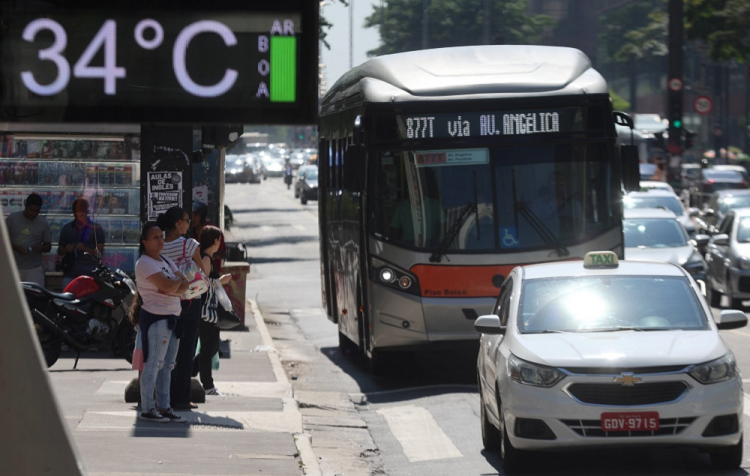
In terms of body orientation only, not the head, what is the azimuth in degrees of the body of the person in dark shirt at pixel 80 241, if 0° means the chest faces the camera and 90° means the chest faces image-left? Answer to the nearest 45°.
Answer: approximately 0°

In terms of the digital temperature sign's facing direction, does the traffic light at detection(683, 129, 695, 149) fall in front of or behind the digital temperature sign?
behind

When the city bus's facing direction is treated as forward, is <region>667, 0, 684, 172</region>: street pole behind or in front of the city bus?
behind

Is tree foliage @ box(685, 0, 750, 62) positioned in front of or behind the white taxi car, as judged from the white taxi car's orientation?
behind

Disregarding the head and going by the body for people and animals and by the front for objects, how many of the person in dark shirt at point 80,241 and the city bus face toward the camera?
2

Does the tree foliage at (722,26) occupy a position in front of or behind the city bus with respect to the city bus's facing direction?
behind

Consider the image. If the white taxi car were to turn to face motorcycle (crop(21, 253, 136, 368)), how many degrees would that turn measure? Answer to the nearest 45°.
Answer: approximately 135° to its right

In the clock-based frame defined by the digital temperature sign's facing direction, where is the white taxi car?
The white taxi car is roughly at 8 o'clock from the digital temperature sign.

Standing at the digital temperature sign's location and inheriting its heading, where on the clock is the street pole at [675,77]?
The street pole is roughly at 7 o'clock from the digital temperature sign.

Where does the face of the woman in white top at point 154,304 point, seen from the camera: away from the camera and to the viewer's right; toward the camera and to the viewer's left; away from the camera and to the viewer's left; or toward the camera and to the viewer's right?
toward the camera and to the viewer's right
